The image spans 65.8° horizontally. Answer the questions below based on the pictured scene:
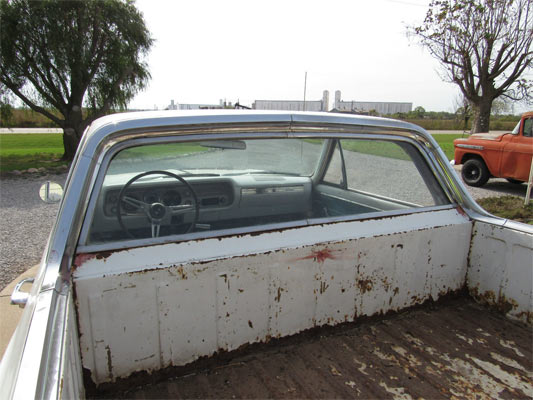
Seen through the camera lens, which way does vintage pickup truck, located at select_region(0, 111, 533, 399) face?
facing away from the viewer and to the left of the viewer

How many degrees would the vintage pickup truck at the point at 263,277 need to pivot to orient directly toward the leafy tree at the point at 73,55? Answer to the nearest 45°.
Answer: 0° — it already faces it

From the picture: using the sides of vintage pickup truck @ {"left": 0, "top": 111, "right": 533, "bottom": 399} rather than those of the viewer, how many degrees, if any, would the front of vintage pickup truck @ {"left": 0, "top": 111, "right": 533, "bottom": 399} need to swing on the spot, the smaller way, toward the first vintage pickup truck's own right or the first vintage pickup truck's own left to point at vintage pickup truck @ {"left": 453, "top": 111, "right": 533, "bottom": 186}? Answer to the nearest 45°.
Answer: approximately 90° to the first vintage pickup truck's own right

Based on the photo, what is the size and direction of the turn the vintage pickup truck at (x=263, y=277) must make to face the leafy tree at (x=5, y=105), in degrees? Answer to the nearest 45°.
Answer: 0° — it already faces it

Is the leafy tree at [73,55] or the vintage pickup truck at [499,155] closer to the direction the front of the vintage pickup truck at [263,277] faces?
the leafy tree
